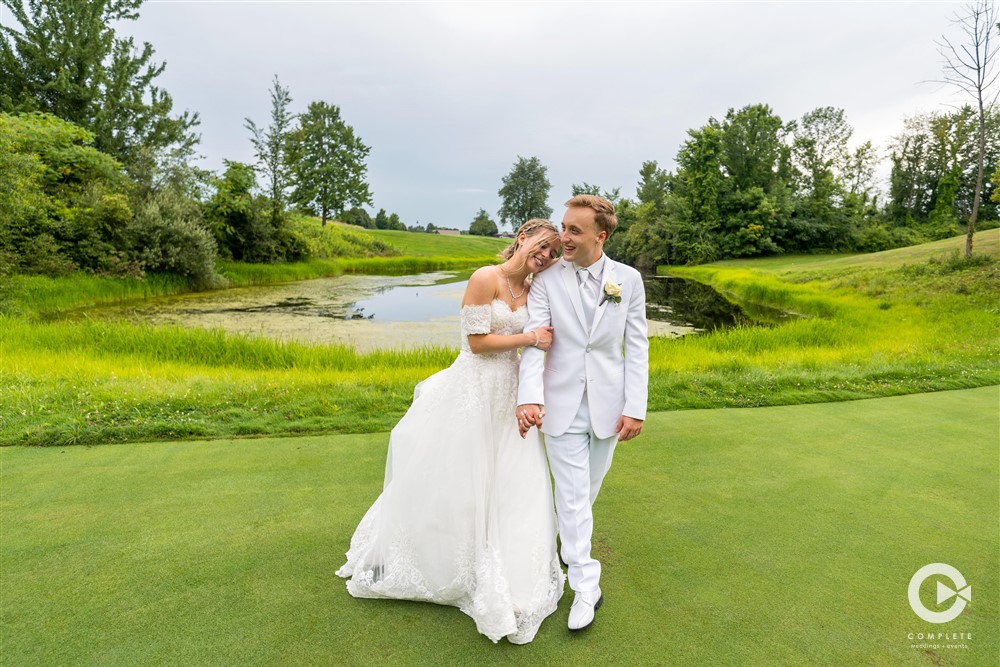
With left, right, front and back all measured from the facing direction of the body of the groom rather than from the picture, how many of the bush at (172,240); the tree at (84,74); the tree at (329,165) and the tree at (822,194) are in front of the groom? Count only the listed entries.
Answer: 0

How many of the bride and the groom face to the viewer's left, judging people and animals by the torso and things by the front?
0

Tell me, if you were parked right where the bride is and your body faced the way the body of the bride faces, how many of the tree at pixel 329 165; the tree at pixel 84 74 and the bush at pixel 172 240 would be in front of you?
0

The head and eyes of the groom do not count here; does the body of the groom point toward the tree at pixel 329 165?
no

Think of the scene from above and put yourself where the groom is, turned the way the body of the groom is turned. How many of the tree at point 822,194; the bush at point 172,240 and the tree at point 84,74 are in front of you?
0

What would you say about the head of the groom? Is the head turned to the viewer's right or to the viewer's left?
to the viewer's left

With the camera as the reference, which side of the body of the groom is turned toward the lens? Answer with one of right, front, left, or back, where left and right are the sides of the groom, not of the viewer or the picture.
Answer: front

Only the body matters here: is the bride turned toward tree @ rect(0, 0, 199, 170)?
no

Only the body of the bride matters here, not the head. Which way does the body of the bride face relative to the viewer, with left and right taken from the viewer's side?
facing the viewer and to the right of the viewer

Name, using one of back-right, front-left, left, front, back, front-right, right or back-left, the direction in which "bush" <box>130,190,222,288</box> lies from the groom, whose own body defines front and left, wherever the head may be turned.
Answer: back-right

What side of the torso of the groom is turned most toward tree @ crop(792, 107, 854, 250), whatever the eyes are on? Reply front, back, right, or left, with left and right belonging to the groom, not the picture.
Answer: back

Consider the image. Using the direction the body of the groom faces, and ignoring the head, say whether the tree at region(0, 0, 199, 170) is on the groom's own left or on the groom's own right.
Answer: on the groom's own right
